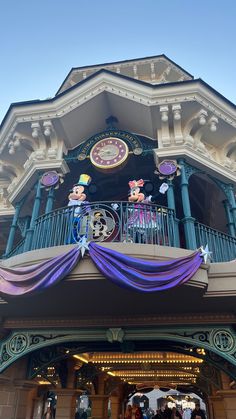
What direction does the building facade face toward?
toward the camera

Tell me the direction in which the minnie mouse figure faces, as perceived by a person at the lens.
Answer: facing the viewer and to the left of the viewer
